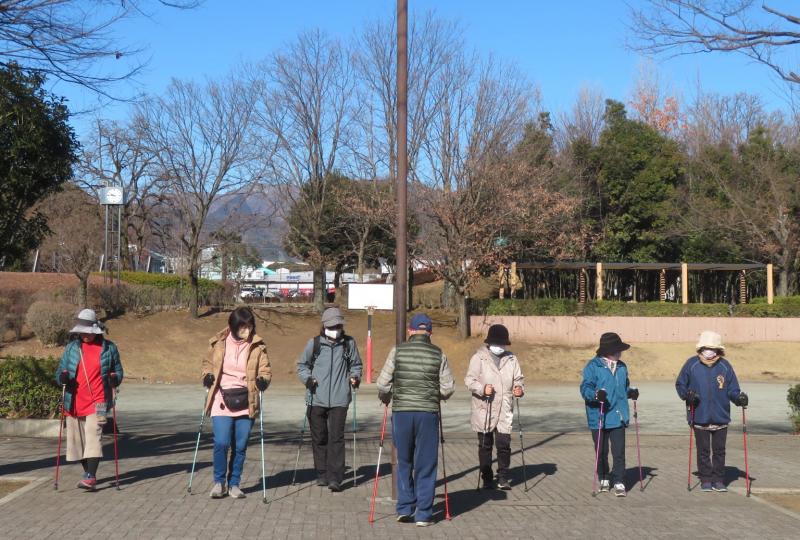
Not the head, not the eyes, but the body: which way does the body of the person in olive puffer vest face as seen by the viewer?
away from the camera

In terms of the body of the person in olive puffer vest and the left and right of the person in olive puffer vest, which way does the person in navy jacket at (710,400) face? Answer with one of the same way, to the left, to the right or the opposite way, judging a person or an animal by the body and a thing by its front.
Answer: the opposite way

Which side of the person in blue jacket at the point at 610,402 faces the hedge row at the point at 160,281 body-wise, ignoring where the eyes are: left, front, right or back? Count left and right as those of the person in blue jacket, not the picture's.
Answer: back

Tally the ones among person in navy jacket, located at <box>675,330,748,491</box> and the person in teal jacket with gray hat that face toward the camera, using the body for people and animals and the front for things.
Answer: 2

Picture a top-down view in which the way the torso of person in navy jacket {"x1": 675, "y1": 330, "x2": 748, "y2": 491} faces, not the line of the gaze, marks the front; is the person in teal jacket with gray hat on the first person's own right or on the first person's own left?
on the first person's own right

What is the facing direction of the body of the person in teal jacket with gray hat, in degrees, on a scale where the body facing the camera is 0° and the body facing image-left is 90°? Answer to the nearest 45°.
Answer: approximately 0°

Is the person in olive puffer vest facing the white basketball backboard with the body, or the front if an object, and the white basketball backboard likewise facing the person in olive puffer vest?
yes

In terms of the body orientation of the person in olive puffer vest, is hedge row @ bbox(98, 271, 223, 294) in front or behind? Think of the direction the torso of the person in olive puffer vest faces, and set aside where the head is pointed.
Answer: in front

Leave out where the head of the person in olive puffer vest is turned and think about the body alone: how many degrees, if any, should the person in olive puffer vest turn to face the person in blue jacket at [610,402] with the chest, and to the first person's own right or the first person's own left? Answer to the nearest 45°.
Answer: approximately 45° to the first person's own right
